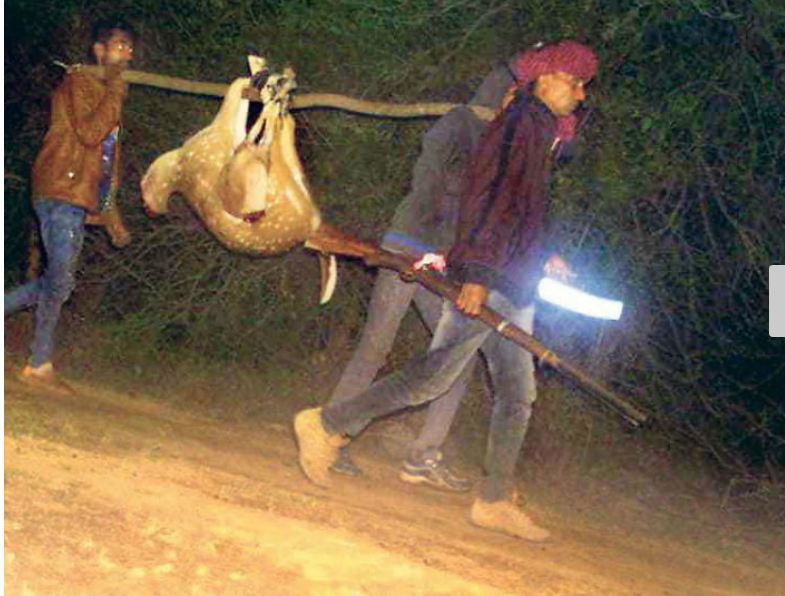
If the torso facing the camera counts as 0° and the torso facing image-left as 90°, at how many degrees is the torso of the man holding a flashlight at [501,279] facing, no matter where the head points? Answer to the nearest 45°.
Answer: approximately 270°

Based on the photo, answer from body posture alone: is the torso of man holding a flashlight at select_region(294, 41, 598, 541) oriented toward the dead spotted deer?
no
